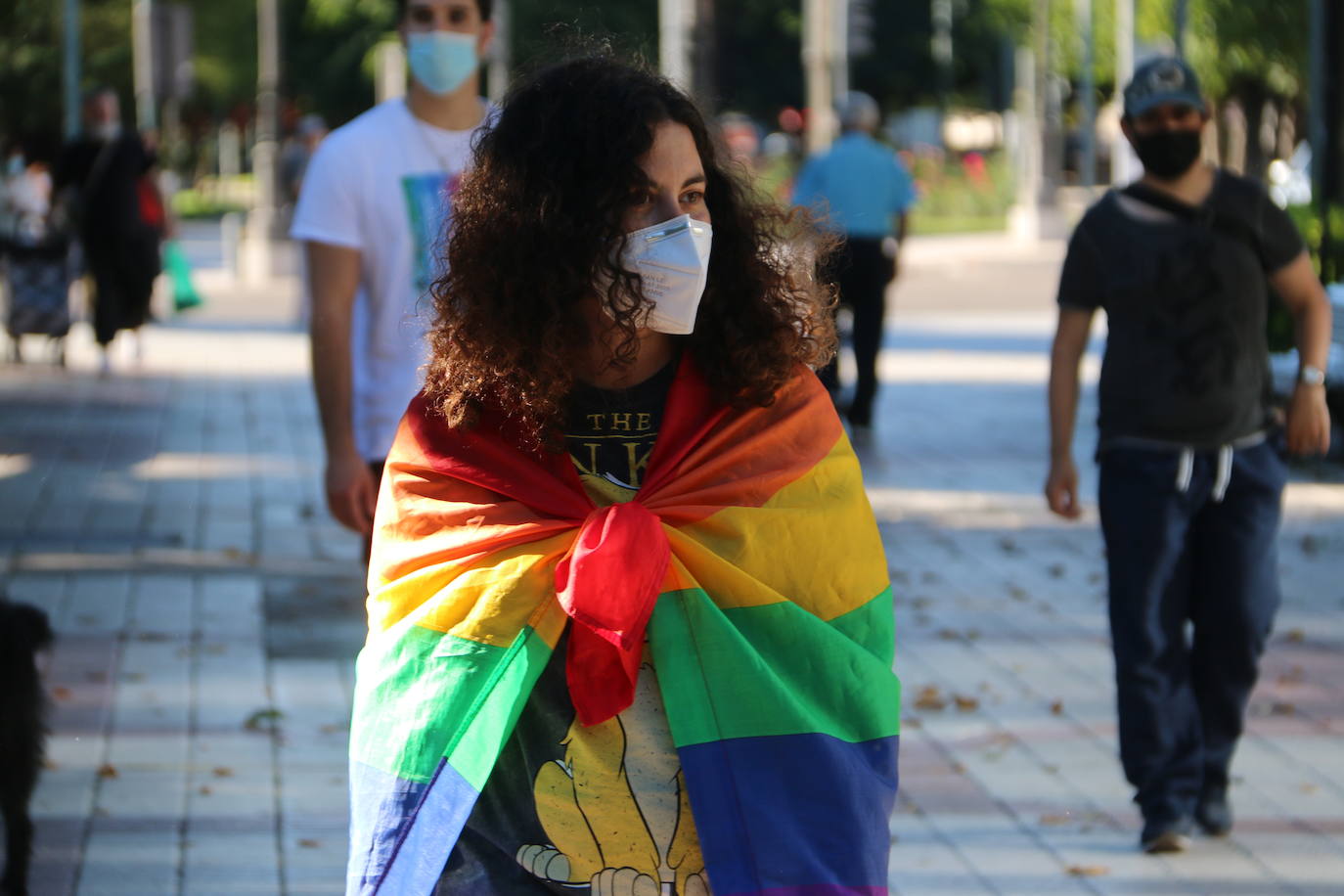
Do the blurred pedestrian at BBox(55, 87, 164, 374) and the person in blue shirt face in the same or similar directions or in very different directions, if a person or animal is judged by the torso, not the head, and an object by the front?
very different directions

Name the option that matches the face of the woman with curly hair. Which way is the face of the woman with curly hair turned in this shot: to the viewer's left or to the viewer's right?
to the viewer's right

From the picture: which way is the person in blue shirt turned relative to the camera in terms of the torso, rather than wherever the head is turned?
away from the camera

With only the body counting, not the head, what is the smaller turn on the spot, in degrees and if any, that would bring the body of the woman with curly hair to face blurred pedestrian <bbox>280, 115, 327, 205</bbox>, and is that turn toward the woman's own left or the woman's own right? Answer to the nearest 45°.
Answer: approximately 180°

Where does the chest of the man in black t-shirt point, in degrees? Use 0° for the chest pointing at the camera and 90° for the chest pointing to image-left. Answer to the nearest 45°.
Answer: approximately 0°

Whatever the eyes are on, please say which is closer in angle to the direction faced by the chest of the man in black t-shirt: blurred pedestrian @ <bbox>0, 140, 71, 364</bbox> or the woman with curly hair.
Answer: the woman with curly hair

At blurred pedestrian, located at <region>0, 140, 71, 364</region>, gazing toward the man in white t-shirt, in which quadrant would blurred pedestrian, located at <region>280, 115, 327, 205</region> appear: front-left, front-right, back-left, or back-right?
back-left

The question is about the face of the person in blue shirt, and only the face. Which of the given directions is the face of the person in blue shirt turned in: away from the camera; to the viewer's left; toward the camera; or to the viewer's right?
away from the camera

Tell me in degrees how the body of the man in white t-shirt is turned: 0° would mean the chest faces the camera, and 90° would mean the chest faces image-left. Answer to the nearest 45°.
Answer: approximately 0°

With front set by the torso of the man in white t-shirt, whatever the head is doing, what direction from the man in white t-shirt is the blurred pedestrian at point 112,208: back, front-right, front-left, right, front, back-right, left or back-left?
back

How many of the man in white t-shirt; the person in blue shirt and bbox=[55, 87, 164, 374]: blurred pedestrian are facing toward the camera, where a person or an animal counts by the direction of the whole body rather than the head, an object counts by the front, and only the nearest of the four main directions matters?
2
